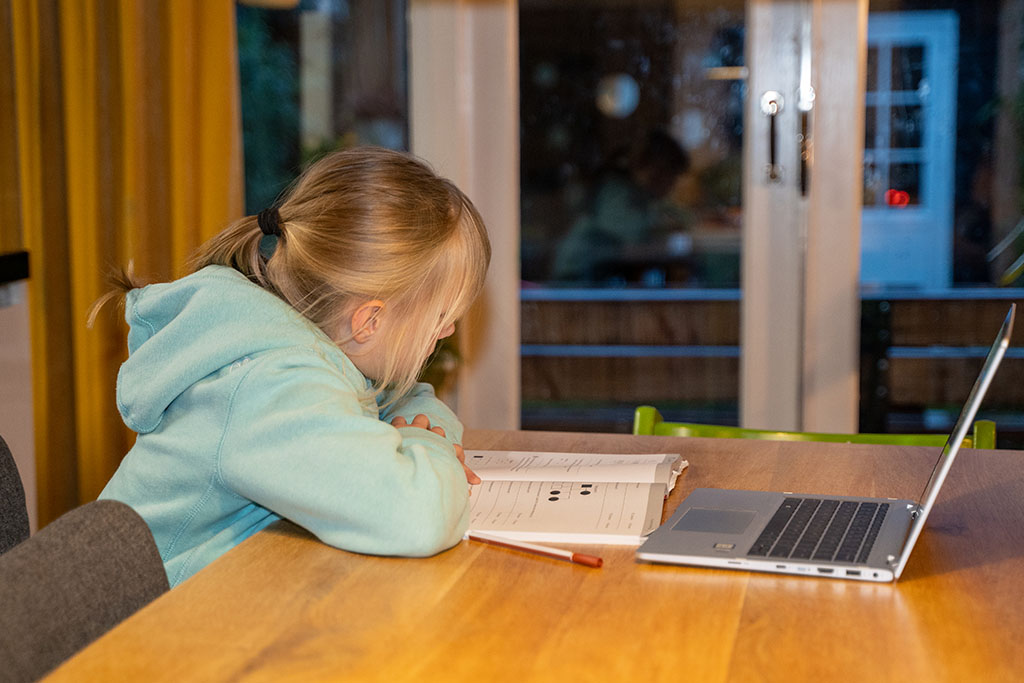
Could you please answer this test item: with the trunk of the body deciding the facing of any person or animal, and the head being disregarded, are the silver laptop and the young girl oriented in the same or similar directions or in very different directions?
very different directions

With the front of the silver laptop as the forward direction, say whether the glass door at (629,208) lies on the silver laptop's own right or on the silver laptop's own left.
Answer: on the silver laptop's own right

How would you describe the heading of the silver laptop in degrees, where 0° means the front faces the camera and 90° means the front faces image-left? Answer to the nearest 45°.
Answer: approximately 90°

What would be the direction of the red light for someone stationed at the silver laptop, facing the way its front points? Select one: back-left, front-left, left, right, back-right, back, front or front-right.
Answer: right

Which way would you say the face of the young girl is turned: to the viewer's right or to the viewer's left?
to the viewer's right

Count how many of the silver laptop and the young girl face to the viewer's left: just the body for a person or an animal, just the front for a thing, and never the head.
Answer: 1

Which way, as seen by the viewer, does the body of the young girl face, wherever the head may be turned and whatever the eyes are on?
to the viewer's right
